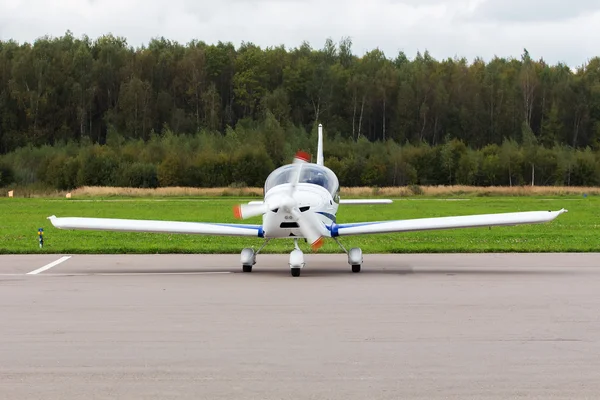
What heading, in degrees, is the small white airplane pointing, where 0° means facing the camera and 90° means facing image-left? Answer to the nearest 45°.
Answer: approximately 0°
